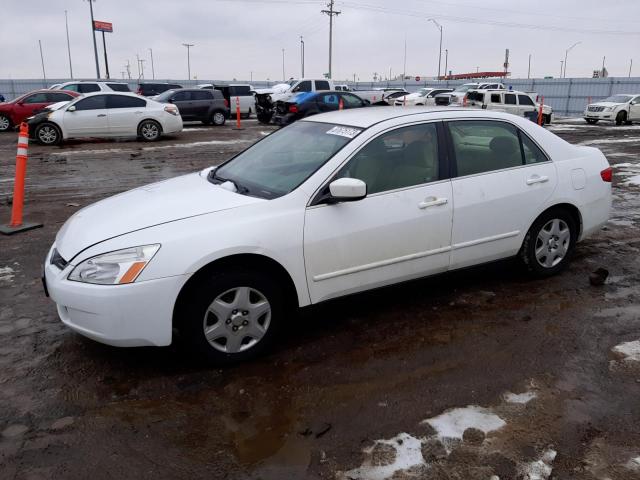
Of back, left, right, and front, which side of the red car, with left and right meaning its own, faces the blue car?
back

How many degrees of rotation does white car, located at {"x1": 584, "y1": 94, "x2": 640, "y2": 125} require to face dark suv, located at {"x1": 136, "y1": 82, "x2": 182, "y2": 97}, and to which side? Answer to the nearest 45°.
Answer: approximately 45° to its right

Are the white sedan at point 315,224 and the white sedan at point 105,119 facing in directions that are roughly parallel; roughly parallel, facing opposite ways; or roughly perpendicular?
roughly parallel

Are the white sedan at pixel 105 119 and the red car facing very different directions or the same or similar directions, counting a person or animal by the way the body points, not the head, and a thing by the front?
same or similar directions

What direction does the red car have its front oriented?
to the viewer's left

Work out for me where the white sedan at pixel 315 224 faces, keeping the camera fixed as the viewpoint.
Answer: facing the viewer and to the left of the viewer

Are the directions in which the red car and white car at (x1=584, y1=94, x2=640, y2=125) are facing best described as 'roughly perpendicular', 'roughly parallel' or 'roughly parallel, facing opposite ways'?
roughly parallel

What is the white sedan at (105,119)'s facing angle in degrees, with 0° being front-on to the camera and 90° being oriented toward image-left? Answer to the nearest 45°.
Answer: approximately 90°

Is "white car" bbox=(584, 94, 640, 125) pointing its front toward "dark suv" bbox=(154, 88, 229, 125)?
yes

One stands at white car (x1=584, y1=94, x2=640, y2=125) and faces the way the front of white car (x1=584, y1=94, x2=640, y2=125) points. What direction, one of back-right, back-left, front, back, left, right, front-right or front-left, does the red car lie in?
front

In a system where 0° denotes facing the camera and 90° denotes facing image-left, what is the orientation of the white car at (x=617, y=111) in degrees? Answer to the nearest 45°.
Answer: approximately 45°

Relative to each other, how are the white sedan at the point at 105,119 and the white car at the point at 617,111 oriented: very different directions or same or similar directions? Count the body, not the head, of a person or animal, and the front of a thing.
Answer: same or similar directions

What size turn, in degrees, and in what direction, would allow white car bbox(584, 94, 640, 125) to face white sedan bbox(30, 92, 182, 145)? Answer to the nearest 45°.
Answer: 0° — it already faces it

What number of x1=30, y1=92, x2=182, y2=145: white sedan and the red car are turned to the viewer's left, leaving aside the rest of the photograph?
2
